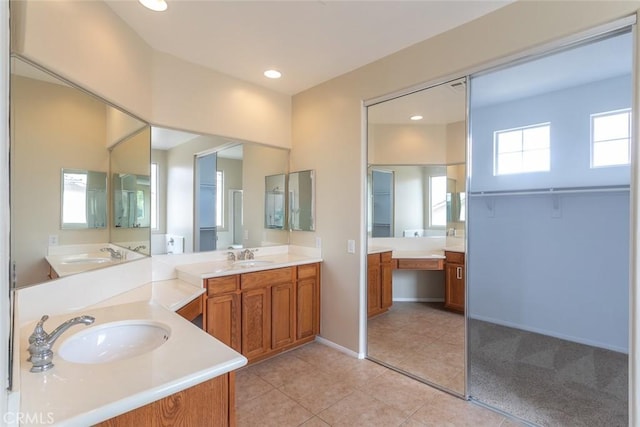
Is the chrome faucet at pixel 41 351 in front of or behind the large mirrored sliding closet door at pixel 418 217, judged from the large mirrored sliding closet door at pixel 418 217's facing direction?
in front

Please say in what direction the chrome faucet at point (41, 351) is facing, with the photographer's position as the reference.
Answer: facing to the right of the viewer

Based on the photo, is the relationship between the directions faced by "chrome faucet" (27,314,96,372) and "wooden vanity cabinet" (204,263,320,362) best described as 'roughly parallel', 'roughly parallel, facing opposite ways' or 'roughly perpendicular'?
roughly perpendicular

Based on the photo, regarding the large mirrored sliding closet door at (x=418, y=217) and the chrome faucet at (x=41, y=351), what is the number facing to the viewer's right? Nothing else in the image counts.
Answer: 1

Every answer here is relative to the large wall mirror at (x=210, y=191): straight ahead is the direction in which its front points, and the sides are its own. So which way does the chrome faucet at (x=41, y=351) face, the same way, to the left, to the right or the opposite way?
to the left

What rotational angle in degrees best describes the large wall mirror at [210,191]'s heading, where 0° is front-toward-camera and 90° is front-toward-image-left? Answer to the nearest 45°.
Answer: approximately 315°

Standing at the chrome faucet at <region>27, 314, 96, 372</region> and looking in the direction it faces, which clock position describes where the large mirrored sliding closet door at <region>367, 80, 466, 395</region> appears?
The large mirrored sliding closet door is roughly at 12 o'clock from the chrome faucet.

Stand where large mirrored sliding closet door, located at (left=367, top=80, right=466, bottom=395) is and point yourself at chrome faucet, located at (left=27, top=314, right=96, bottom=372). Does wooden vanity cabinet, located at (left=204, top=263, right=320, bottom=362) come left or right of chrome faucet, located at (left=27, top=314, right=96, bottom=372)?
right
